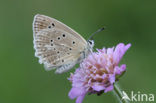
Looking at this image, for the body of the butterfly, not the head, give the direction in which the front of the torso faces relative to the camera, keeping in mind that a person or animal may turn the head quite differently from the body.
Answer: to the viewer's right
